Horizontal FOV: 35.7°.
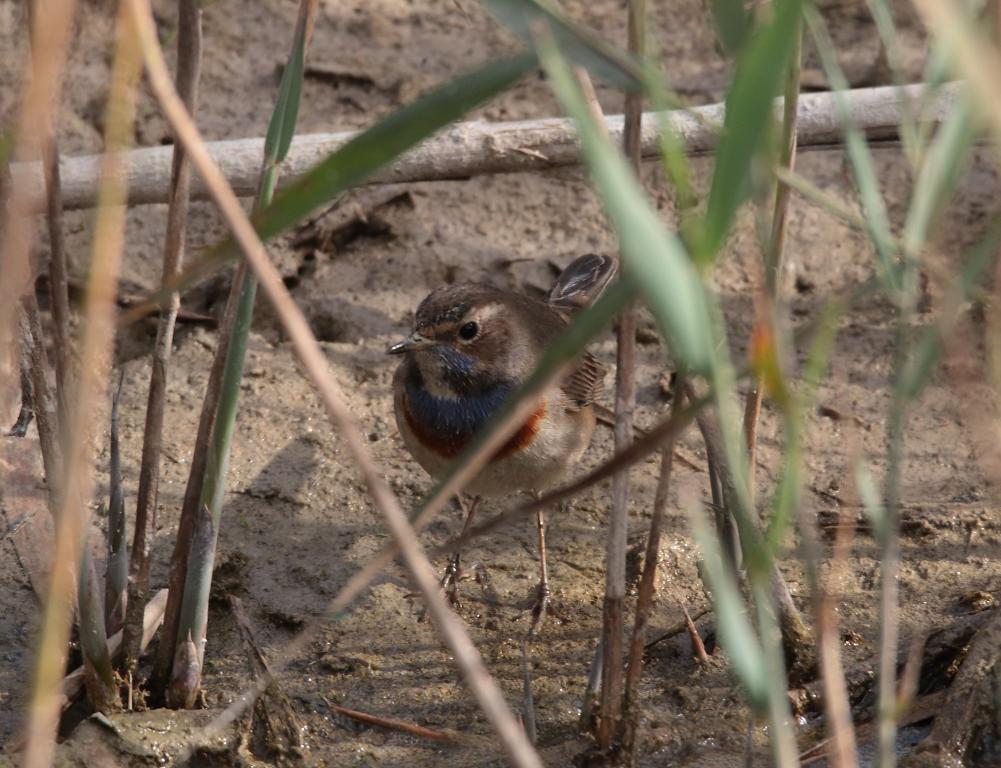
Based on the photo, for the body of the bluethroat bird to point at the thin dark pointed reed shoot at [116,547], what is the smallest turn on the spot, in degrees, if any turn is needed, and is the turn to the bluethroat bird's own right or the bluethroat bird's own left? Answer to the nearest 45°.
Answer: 0° — it already faces it

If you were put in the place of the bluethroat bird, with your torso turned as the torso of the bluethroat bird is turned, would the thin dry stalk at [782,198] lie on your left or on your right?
on your left

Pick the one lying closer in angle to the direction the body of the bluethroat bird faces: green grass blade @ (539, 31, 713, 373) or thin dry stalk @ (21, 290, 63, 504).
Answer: the thin dry stalk

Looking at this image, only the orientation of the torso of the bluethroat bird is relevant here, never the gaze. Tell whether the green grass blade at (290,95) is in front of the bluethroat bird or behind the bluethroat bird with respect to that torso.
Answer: in front

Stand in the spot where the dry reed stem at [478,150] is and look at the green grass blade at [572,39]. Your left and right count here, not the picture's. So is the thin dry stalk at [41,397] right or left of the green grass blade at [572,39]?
right

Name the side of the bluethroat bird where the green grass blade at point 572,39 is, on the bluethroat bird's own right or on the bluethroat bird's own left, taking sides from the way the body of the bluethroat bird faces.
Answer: on the bluethroat bird's own left

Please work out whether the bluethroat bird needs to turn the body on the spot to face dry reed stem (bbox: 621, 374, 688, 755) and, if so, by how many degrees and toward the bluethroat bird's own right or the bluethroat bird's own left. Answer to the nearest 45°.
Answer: approximately 45° to the bluethroat bird's own left

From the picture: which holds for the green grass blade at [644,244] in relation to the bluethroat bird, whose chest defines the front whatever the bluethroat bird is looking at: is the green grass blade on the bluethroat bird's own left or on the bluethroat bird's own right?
on the bluethroat bird's own left

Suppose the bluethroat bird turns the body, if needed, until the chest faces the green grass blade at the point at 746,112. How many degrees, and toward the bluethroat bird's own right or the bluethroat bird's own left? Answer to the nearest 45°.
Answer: approximately 45° to the bluethroat bird's own left

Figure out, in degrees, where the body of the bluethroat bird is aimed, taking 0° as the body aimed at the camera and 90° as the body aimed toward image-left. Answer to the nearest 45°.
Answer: approximately 45°

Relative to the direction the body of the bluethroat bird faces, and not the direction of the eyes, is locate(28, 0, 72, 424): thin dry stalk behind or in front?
in front
